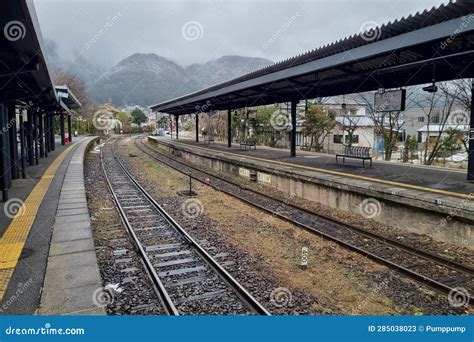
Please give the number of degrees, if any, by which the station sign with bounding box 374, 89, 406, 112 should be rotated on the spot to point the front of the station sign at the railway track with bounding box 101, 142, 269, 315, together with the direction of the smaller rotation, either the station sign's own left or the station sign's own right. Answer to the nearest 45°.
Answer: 0° — it already faces it

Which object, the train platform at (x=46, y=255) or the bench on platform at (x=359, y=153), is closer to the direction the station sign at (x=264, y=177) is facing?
the train platform

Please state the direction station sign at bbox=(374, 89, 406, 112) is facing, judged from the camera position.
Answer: facing the viewer and to the left of the viewer

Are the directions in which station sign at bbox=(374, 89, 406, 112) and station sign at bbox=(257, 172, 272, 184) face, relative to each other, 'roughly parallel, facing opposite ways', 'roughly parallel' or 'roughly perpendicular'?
roughly parallel

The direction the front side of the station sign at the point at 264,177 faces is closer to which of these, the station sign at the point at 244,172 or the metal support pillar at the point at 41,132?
the metal support pillar

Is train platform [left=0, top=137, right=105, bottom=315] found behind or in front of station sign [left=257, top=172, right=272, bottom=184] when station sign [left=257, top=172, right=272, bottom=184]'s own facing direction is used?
in front

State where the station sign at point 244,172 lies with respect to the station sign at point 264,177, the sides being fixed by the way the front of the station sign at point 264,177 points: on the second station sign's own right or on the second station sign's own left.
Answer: on the second station sign's own right
